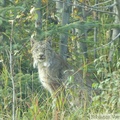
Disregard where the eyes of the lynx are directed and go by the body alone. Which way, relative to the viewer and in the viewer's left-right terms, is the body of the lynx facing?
facing the viewer and to the left of the viewer
